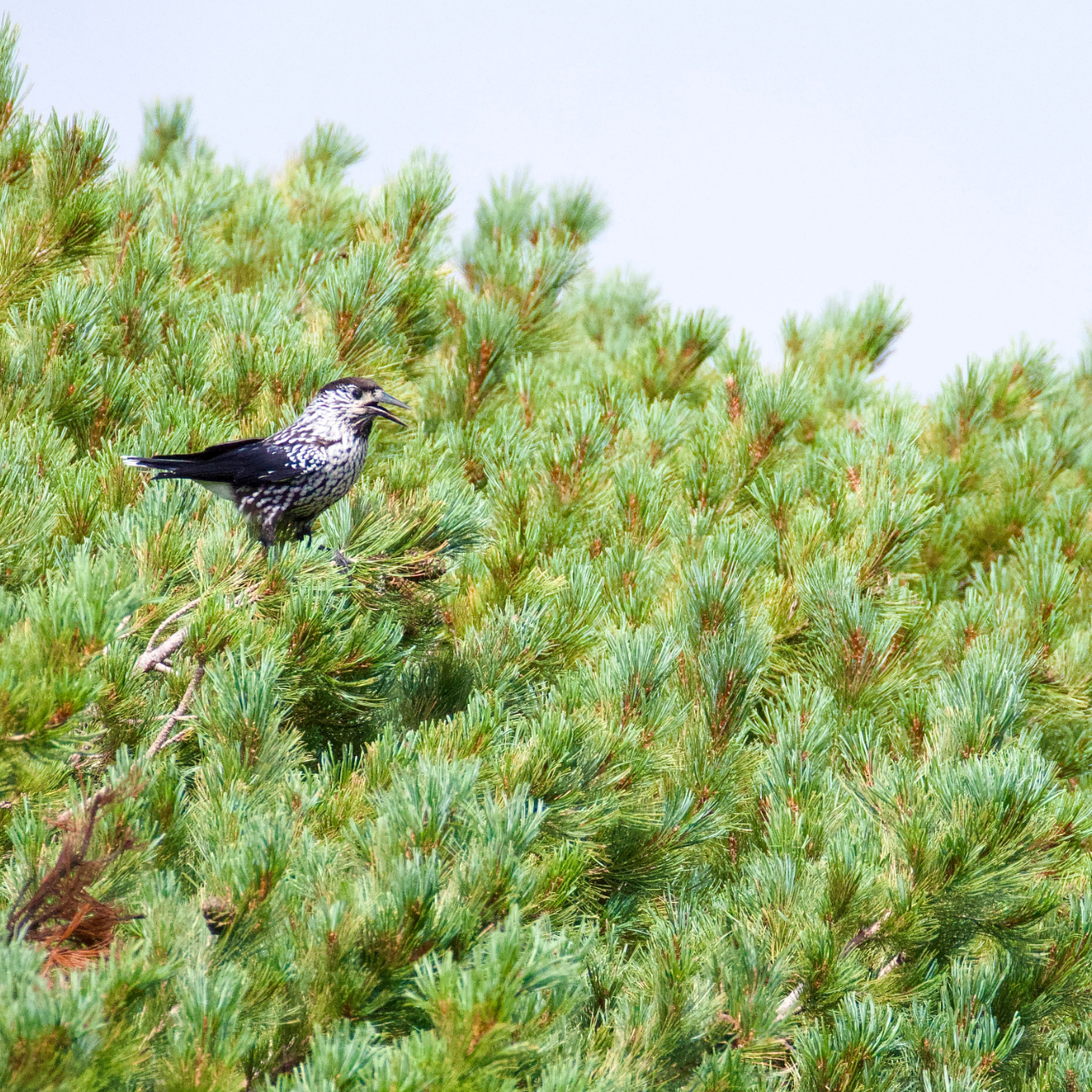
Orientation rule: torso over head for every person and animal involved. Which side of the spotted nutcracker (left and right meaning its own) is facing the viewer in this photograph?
right
